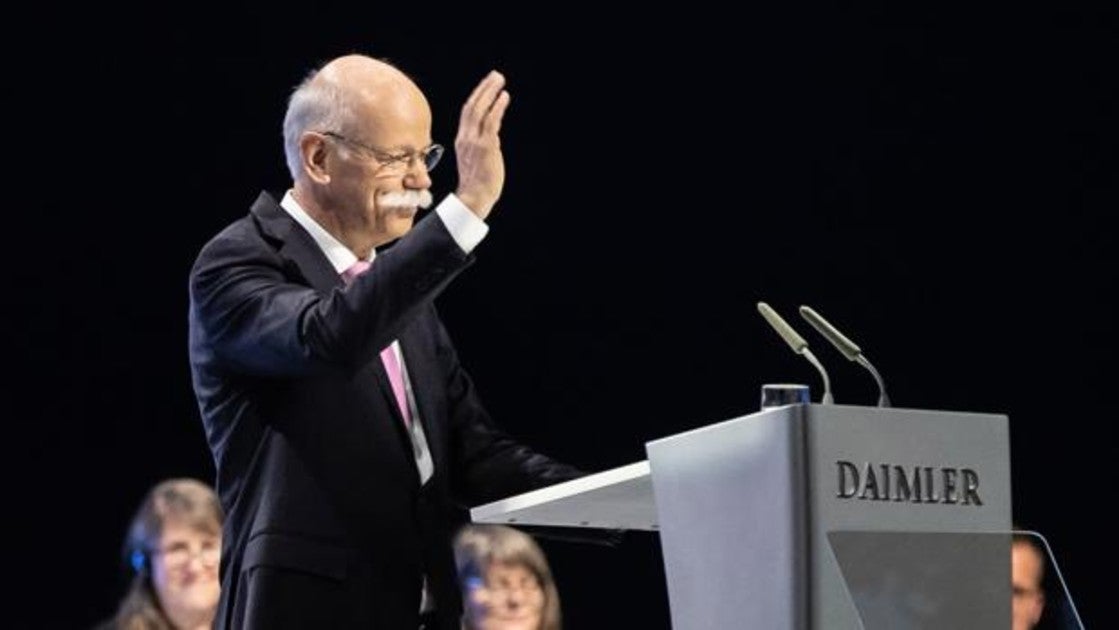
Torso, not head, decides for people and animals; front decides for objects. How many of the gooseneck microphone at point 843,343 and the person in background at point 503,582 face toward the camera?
1

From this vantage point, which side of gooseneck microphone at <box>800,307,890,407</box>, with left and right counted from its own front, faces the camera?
left

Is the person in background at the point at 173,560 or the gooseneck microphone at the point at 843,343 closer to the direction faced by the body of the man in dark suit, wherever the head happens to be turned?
the gooseneck microphone
